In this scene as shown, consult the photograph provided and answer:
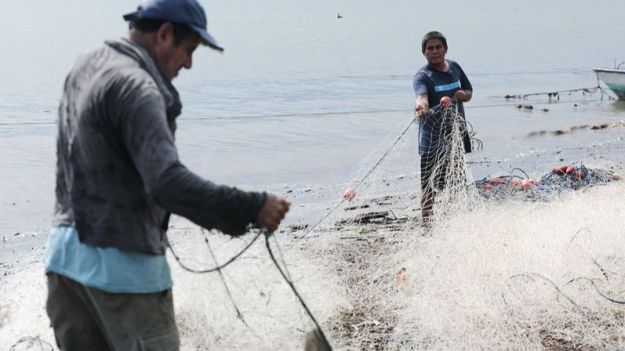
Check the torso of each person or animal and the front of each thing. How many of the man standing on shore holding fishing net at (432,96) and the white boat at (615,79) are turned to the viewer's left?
1

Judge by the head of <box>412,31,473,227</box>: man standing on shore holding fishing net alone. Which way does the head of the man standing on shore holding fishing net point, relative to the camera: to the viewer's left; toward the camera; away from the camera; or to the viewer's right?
toward the camera

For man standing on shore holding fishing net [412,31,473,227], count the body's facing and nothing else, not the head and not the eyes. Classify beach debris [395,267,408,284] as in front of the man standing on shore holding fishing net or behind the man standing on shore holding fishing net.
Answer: in front

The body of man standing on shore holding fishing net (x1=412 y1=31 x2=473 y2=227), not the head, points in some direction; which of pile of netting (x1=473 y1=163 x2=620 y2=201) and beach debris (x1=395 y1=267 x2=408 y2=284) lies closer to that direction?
the beach debris

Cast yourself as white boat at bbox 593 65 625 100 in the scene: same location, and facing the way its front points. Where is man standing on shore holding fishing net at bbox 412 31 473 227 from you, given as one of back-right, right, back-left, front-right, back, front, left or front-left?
left

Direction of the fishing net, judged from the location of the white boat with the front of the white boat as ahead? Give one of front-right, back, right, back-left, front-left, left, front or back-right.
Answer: left

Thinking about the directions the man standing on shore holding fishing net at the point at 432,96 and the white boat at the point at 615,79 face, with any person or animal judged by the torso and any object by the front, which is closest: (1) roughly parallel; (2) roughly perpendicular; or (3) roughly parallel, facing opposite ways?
roughly perpendicular

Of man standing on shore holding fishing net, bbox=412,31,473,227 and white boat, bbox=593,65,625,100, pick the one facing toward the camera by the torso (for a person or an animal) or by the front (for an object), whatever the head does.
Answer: the man standing on shore holding fishing net

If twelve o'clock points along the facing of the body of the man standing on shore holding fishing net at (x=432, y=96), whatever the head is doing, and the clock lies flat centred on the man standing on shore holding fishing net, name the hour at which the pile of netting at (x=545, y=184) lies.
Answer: The pile of netting is roughly at 8 o'clock from the man standing on shore holding fishing net.

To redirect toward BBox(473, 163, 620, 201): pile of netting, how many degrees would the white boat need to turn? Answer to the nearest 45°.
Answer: approximately 90° to its left

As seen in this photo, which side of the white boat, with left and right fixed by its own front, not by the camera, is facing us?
left

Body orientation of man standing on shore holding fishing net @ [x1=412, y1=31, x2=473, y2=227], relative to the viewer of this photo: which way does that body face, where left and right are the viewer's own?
facing the viewer
